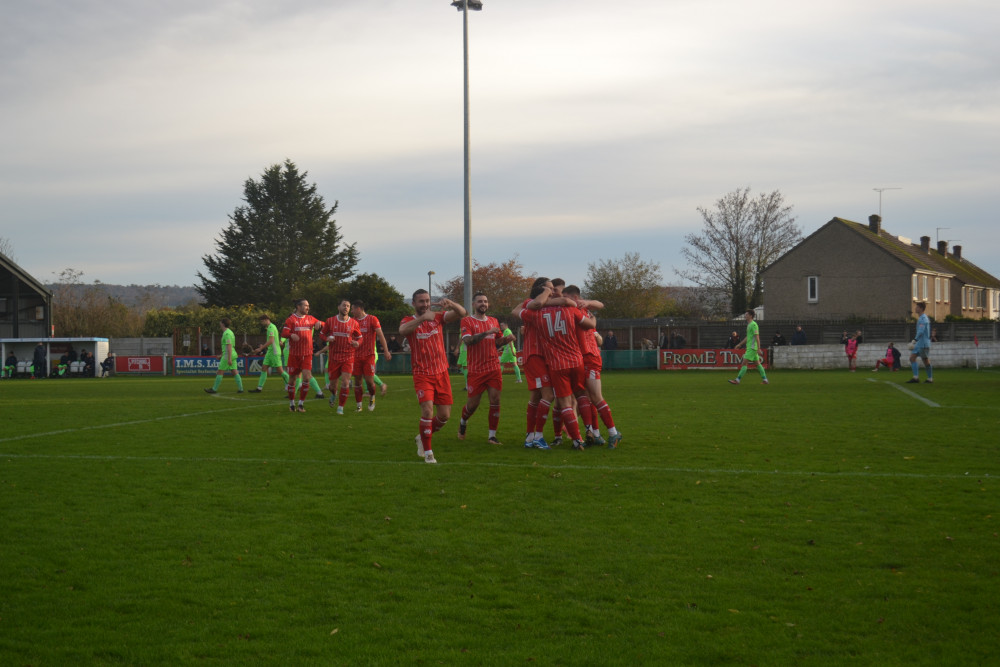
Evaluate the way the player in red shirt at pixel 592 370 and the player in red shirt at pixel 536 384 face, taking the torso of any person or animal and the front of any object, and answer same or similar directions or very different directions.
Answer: very different directions

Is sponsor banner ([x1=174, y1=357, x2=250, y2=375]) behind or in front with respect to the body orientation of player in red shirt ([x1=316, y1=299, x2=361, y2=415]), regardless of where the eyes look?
behind

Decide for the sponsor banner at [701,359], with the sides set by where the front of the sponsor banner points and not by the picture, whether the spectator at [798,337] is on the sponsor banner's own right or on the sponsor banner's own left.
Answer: on the sponsor banner's own left

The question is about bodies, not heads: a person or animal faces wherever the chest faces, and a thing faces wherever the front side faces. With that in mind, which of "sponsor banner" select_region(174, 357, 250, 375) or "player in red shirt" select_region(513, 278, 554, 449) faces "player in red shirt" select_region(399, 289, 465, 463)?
the sponsor banner

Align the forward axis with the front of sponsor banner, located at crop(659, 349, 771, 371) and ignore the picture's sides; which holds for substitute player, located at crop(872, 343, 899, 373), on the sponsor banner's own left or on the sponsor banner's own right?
on the sponsor banner's own left

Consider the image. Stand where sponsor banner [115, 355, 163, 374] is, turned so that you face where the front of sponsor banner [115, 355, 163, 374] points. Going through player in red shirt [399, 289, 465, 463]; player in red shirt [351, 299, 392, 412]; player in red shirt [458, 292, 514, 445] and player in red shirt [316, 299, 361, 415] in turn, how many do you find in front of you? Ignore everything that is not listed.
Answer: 4

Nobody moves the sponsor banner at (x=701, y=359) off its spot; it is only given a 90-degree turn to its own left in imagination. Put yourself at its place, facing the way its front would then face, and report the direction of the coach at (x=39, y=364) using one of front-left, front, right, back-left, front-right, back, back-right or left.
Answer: back

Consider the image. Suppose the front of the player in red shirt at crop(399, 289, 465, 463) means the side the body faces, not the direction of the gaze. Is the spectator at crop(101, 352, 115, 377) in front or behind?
behind

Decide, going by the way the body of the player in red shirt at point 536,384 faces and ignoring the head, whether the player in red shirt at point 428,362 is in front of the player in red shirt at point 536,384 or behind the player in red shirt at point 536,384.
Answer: behind

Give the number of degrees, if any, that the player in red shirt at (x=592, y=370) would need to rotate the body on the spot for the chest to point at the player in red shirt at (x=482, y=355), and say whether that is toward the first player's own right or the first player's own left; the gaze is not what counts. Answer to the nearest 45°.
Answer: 0° — they already face them
